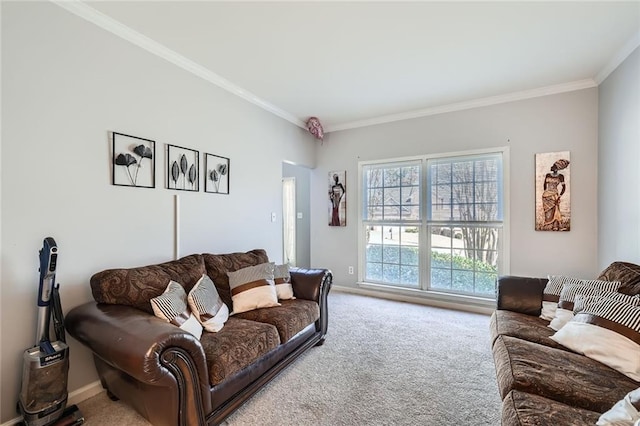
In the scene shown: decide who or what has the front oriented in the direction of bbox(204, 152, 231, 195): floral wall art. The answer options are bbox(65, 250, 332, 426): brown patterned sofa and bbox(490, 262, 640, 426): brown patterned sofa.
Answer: bbox(490, 262, 640, 426): brown patterned sofa

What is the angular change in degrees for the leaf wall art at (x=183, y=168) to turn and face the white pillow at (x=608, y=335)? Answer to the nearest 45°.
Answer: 0° — it already faces it

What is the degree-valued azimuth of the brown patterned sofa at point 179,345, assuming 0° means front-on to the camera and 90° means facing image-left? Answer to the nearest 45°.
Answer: approximately 315°

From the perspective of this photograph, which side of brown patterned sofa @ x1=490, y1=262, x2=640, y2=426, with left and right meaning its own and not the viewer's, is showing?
left

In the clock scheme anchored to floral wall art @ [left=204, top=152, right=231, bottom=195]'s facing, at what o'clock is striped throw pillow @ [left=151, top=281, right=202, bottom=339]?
The striped throw pillow is roughly at 2 o'clock from the floral wall art.

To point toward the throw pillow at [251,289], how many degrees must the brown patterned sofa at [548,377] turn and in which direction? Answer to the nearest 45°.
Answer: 0° — it already faces it

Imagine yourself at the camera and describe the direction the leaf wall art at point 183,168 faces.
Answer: facing the viewer and to the right of the viewer

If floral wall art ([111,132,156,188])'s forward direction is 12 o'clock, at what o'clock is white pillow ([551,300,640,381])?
The white pillow is roughly at 12 o'clock from the floral wall art.

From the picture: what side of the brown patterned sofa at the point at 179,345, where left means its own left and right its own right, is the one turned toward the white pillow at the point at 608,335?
front

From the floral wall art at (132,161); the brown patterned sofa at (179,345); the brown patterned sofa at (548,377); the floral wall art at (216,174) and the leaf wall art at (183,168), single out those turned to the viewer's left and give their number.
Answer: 1
